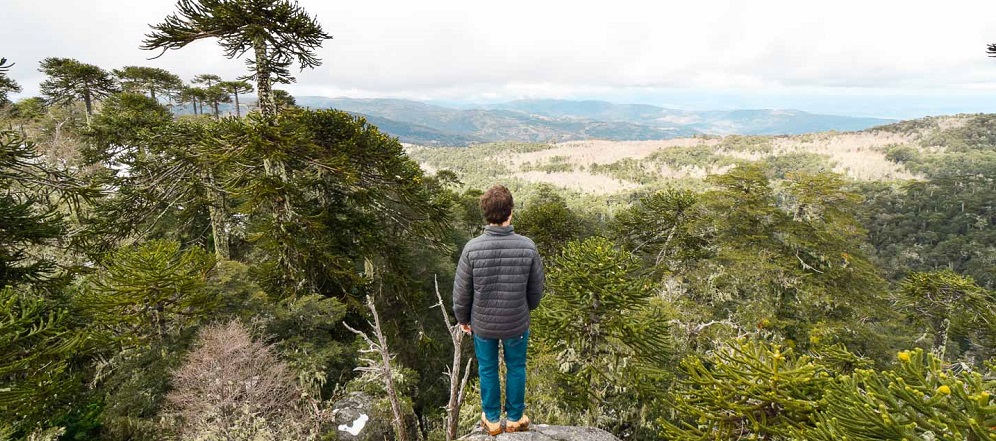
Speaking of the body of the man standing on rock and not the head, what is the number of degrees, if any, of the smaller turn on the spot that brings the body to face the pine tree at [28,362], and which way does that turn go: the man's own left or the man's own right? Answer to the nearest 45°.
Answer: approximately 90° to the man's own left

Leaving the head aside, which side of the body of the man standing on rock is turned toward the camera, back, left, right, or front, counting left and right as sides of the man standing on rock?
back

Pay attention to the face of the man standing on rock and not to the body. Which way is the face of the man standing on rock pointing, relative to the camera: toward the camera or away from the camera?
away from the camera

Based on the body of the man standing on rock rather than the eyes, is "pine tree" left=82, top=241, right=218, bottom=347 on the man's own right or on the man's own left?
on the man's own left

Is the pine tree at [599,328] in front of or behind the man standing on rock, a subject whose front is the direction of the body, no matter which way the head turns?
in front

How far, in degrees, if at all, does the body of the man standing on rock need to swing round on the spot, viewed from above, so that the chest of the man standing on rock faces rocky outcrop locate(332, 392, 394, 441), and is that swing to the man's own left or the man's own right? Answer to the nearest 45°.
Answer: approximately 45° to the man's own left

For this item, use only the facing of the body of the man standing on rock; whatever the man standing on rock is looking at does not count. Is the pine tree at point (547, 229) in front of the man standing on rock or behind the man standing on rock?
in front

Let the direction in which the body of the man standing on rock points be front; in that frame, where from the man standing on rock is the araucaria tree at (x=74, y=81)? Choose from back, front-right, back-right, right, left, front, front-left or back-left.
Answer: front-left
